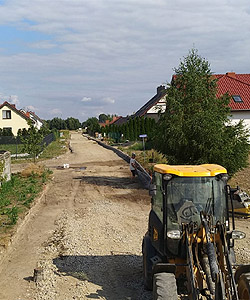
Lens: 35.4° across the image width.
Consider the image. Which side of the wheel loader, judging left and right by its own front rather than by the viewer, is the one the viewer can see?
front

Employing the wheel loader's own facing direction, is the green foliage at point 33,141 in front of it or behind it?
behind

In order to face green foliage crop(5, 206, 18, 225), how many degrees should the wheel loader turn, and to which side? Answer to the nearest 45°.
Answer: approximately 135° to its right

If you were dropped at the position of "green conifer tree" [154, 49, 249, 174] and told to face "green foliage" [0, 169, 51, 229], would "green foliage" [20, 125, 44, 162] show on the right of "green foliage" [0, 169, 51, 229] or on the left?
right

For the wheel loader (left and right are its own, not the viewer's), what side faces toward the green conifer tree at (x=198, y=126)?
back

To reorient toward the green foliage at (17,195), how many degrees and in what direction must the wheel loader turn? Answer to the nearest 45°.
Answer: approximately 135° to its right

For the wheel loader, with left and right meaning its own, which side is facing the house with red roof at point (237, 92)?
back
